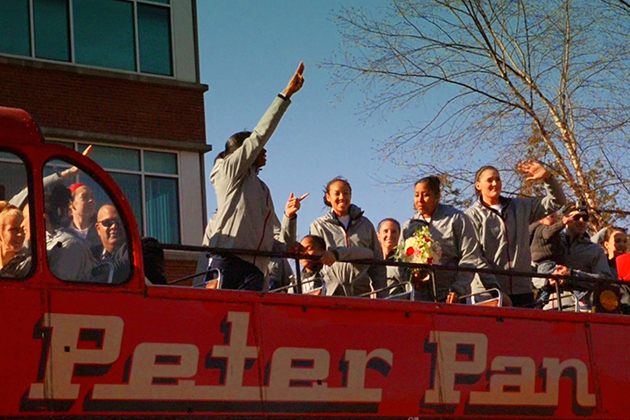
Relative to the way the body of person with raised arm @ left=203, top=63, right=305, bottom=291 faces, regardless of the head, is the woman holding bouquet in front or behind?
in front

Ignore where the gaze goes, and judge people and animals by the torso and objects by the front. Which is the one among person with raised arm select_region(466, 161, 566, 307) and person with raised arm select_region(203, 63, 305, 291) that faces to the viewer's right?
person with raised arm select_region(203, 63, 305, 291)

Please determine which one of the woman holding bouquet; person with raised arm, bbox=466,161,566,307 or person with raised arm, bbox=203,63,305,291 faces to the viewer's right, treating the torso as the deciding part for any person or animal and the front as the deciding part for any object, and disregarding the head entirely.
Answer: person with raised arm, bbox=203,63,305,291

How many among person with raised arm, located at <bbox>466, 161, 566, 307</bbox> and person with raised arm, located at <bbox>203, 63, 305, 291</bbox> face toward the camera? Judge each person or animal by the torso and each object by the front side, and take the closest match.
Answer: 1

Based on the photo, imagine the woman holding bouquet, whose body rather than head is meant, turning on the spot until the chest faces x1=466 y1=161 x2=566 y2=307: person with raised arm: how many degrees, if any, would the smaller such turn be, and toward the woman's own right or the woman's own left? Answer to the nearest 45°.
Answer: approximately 135° to the woman's own left

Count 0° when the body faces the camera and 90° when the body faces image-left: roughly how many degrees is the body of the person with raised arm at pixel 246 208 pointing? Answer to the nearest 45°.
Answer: approximately 270°

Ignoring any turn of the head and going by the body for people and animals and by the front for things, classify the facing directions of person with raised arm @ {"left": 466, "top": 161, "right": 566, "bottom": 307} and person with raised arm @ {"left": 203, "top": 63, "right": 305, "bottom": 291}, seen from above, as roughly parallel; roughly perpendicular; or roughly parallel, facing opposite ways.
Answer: roughly perpendicular

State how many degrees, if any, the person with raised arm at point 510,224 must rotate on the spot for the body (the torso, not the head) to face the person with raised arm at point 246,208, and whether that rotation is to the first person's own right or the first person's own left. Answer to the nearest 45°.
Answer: approximately 45° to the first person's own right

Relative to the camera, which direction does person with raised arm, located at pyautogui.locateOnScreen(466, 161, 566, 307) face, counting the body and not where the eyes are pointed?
toward the camera

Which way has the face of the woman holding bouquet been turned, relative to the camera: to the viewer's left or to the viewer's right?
to the viewer's left

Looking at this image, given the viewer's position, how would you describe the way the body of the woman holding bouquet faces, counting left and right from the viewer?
facing the viewer and to the left of the viewer
